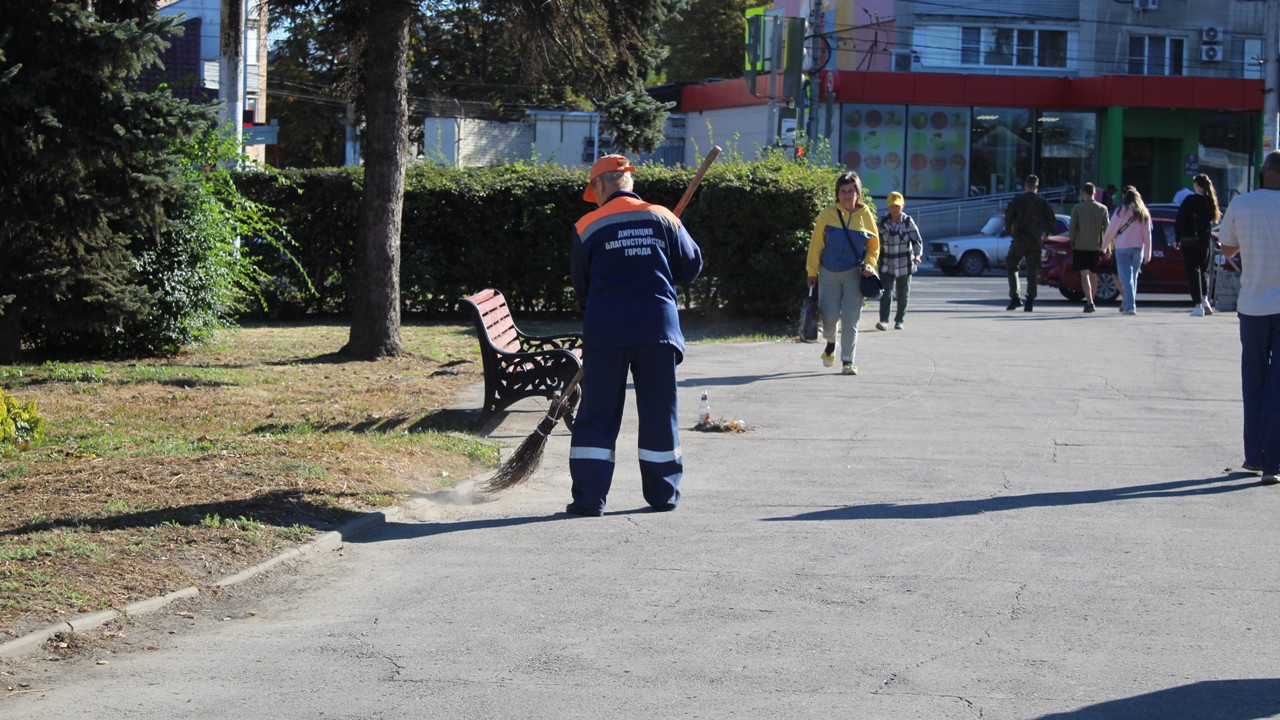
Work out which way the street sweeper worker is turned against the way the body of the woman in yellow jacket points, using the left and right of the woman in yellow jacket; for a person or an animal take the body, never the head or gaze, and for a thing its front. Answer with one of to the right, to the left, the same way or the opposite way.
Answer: the opposite way

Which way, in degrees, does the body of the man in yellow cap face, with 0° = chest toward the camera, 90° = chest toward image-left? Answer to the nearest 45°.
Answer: approximately 0°

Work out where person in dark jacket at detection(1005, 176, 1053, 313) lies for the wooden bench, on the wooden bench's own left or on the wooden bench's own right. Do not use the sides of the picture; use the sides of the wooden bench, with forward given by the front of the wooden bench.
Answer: on the wooden bench's own left

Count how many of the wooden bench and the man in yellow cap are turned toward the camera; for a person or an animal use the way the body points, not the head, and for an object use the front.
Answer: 1

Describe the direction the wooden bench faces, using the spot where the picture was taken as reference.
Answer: facing to the right of the viewer

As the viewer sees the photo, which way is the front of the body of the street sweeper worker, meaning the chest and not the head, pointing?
away from the camera
